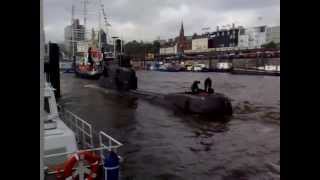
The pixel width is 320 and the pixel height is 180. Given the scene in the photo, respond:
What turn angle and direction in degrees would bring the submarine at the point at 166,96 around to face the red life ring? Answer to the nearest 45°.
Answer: approximately 45° to its right

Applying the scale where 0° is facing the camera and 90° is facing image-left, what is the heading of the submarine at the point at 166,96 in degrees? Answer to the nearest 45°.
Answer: approximately 315°
